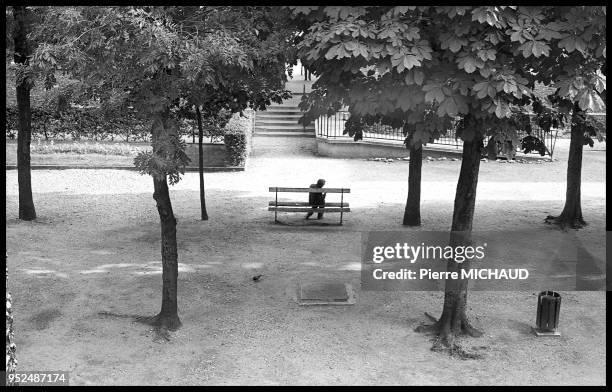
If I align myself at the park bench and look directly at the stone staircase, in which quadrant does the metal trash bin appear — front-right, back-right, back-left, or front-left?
back-right

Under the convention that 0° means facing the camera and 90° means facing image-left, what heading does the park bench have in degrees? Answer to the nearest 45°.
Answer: approximately 180°

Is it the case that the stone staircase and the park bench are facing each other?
yes

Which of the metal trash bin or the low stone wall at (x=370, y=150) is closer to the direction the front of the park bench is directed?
the low stone wall

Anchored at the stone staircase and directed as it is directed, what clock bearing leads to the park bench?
The park bench is roughly at 12 o'clock from the stone staircase.

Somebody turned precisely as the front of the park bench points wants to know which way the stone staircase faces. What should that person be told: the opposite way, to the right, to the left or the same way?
the opposite way

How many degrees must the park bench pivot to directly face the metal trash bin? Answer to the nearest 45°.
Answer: approximately 135° to its right

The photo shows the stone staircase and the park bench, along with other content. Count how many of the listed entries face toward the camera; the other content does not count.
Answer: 1

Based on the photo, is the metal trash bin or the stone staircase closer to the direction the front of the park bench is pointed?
the stone staircase

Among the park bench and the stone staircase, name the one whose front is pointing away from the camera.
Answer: the park bench
